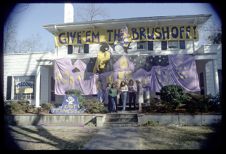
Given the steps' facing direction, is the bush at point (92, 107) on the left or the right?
on its right

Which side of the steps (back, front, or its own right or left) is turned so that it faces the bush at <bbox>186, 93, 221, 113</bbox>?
left

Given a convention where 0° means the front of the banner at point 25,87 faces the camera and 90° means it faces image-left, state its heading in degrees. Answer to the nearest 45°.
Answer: approximately 0°

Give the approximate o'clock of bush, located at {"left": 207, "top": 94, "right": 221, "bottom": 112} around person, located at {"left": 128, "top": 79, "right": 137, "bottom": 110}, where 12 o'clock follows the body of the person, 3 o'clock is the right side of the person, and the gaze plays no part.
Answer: The bush is roughly at 10 o'clock from the person.

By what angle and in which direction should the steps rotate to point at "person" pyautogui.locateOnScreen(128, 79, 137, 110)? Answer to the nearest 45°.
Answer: approximately 180°

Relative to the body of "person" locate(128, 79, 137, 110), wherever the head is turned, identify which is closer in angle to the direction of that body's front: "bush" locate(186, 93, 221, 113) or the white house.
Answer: the bush
